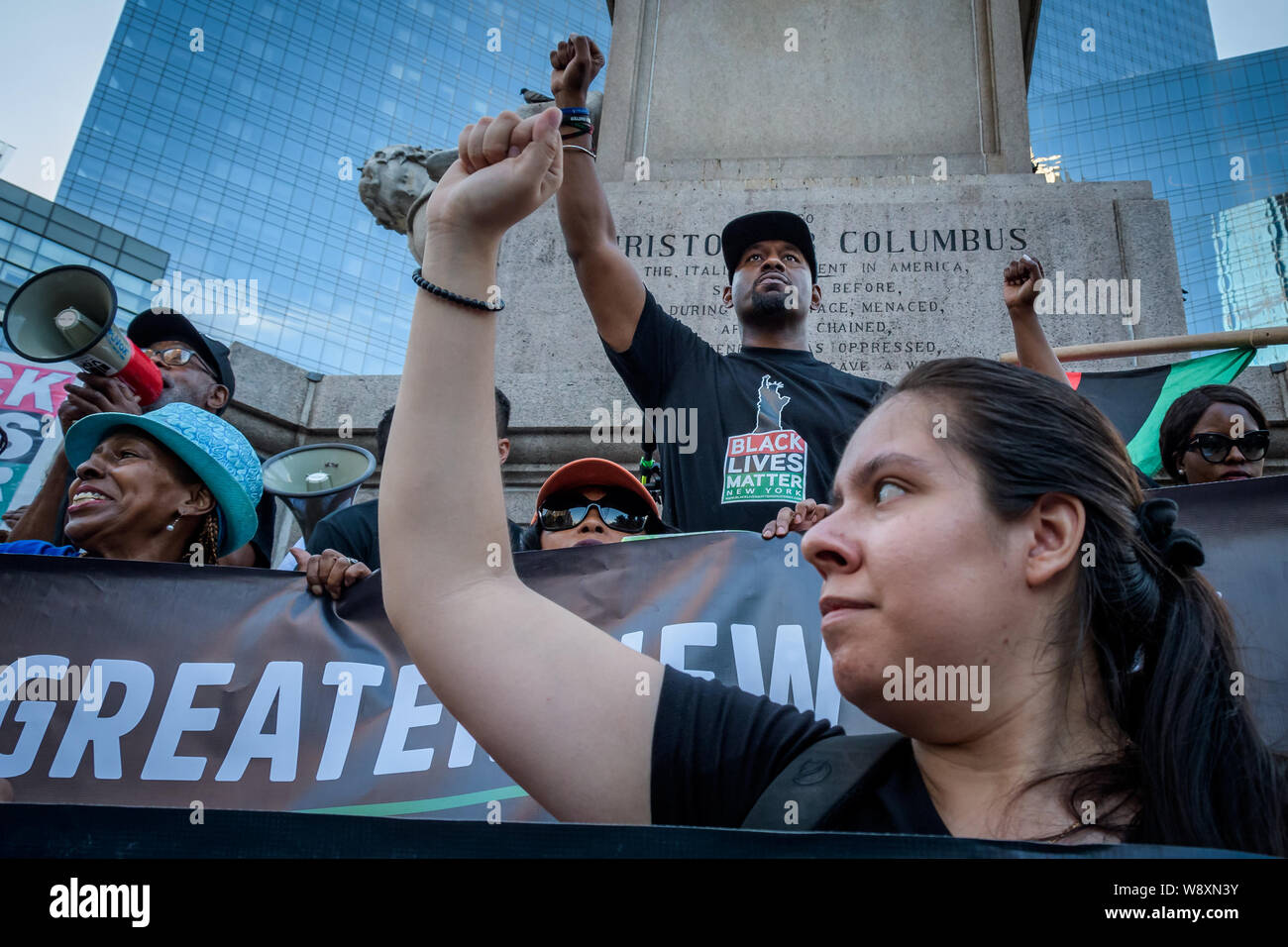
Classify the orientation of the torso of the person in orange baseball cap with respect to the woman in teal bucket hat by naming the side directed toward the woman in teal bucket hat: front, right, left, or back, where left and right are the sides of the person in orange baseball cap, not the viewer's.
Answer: right

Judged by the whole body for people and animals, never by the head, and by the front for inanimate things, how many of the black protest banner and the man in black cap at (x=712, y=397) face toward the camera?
2

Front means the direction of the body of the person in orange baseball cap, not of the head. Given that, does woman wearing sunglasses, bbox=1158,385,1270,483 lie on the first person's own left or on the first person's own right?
on the first person's own left

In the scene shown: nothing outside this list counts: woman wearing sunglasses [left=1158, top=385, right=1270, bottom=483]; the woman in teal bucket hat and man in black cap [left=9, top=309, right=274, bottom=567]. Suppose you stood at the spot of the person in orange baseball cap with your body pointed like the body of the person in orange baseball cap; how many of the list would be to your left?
1

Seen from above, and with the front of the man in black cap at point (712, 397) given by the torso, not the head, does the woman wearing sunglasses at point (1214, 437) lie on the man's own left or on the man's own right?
on the man's own left

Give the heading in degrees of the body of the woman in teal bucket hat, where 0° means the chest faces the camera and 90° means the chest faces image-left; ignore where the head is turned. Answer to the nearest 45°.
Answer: approximately 45°

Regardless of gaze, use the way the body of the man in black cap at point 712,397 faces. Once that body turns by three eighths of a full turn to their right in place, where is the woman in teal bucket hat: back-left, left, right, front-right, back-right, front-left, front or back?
front-left

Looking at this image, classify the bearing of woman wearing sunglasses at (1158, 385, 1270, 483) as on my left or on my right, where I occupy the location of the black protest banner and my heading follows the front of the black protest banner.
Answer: on my left

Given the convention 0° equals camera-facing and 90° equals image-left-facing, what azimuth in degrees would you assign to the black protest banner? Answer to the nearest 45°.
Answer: approximately 0°
